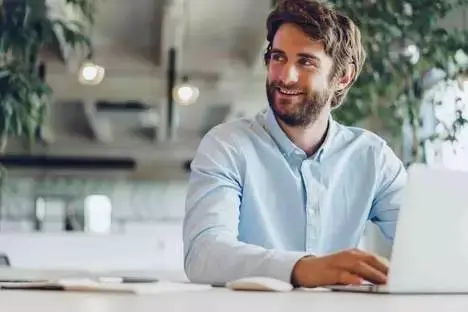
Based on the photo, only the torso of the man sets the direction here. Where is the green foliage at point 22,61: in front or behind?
behind

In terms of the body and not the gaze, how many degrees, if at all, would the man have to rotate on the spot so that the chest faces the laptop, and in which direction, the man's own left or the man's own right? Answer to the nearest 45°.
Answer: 0° — they already face it

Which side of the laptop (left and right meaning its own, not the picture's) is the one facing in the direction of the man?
front

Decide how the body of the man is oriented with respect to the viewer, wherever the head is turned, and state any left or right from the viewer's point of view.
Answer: facing the viewer

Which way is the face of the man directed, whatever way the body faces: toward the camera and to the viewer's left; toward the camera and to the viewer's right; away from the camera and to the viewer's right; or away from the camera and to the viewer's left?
toward the camera and to the viewer's left

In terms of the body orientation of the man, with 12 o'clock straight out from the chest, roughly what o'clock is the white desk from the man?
The white desk is roughly at 12 o'clock from the man.

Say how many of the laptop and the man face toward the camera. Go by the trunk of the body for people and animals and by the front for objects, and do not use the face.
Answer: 1

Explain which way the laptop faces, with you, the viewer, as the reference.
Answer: facing away from the viewer and to the left of the viewer

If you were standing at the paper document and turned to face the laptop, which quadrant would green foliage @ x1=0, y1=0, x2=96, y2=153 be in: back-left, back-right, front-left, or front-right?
back-left

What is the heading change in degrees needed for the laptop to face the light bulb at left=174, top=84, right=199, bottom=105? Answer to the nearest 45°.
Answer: approximately 45° to its right
